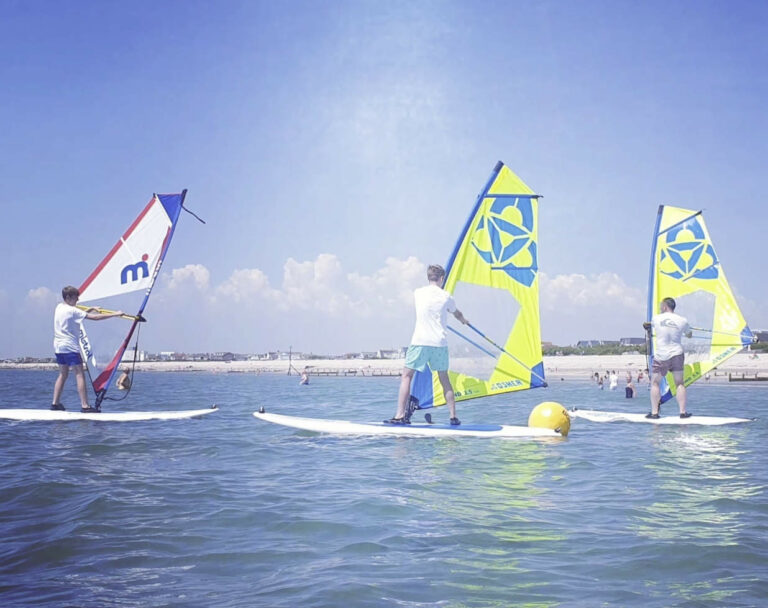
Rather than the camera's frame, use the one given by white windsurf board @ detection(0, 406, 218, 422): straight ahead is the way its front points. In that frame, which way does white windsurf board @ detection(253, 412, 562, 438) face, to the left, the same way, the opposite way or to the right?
the opposite way

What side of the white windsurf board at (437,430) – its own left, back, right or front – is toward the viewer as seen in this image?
left

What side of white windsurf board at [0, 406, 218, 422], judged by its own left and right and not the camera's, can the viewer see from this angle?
right

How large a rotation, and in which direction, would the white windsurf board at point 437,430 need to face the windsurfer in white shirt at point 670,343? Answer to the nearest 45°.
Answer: approximately 135° to its right

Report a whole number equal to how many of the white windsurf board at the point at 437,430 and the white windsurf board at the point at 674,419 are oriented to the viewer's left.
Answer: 2

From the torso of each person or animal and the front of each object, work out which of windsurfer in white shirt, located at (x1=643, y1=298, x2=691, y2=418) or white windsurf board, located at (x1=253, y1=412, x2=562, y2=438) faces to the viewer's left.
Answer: the white windsurf board

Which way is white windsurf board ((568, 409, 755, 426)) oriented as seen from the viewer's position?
to the viewer's left

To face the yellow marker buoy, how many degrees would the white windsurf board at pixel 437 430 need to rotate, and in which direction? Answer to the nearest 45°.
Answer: approximately 180°
